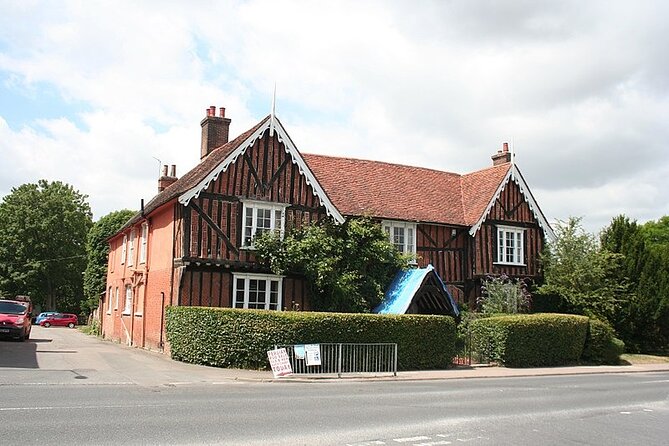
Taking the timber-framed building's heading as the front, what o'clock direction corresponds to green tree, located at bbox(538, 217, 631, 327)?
The green tree is roughly at 10 o'clock from the timber-framed building.

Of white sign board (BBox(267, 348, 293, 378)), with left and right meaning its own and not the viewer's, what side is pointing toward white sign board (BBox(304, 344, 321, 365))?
left

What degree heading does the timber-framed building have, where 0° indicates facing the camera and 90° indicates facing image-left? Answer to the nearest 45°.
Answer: approximately 315°

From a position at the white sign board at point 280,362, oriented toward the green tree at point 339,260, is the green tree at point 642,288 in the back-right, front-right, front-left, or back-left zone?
front-right

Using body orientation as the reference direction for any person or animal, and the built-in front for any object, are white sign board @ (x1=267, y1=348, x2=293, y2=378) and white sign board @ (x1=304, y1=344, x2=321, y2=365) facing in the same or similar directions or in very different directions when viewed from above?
same or similar directions

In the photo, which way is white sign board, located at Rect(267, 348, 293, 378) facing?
toward the camera

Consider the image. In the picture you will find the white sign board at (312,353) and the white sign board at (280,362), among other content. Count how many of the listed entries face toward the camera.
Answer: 2

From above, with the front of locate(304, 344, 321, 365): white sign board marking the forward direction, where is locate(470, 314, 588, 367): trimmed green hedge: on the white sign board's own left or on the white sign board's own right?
on the white sign board's own left

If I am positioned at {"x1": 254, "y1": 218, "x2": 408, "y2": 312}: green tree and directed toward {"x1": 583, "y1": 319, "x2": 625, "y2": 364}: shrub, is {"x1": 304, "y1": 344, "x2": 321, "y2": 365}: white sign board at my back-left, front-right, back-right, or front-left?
back-right

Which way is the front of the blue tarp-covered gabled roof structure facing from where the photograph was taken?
facing the viewer and to the right of the viewer

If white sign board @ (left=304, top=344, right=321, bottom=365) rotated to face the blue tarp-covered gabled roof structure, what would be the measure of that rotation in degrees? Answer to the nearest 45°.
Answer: approximately 135° to its left

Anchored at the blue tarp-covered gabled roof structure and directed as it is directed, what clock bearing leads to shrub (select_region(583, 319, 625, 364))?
The shrub is roughly at 10 o'clock from the blue tarp-covered gabled roof structure.

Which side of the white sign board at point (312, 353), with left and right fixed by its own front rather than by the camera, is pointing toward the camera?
front
